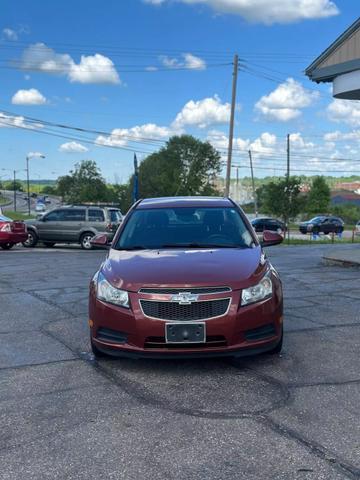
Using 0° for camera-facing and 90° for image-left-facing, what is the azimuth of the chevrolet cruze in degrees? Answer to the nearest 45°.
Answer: approximately 0°

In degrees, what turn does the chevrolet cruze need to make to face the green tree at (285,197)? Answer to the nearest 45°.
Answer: approximately 180°

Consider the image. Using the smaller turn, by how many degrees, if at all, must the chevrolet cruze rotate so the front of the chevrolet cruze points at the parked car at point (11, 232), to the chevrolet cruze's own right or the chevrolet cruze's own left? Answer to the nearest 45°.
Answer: approximately 135° to the chevrolet cruze's own right

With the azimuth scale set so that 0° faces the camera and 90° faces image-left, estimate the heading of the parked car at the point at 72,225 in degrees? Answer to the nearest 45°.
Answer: approximately 135°

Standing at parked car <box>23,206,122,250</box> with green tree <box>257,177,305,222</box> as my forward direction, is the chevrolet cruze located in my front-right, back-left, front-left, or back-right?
back-right

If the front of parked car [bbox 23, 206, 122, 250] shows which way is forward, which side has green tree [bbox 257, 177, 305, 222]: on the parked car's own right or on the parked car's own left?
on the parked car's own right

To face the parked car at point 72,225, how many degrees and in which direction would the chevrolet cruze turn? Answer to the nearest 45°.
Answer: approximately 180°

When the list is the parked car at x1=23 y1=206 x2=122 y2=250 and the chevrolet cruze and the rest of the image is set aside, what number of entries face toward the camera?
1

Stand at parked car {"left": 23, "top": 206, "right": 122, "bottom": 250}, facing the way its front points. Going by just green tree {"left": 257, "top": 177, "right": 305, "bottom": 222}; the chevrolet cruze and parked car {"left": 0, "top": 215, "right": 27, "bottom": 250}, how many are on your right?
1

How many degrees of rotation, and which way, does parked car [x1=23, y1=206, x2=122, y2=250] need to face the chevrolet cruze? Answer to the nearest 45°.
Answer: approximately 135° to its left
